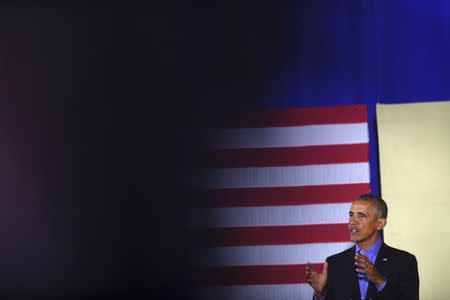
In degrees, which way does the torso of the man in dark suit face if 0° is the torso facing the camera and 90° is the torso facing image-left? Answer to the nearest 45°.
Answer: approximately 45°
